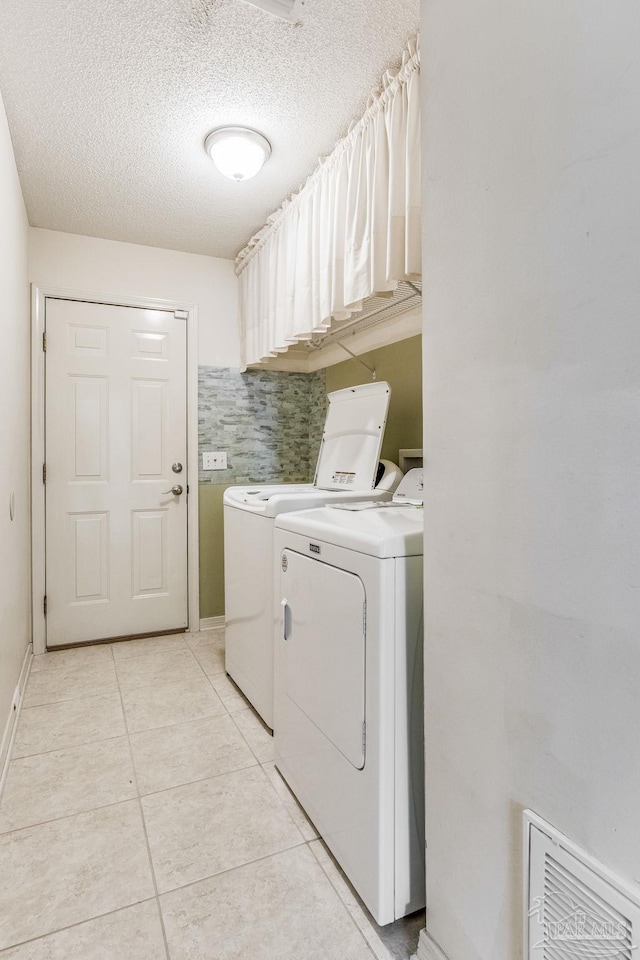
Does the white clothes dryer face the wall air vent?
no

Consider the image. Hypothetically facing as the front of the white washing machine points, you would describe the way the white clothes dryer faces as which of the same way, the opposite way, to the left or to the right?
the same way

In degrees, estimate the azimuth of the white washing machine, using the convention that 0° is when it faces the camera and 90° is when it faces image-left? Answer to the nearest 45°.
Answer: approximately 45°

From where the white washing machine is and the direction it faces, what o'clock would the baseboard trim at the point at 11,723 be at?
The baseboard trim is roughly at 1 o'clock from the white washing machine.

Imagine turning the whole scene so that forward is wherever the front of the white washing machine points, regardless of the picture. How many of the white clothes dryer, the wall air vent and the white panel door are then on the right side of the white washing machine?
1

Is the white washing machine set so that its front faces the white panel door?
no

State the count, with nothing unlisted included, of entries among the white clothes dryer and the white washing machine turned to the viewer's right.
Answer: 0

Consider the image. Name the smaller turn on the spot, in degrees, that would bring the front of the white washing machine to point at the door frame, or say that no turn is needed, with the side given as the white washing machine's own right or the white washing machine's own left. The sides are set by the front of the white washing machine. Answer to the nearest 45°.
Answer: approximately 45° to the white washing machine's own right

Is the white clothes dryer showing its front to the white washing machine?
no

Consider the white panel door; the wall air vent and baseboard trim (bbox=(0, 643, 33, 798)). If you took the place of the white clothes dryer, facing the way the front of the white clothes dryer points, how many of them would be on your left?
1

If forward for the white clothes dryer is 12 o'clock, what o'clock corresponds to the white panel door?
The white panel door is roughly at 3 o'clock from the white clothes dryer.

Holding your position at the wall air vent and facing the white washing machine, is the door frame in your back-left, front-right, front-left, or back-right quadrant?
front-left

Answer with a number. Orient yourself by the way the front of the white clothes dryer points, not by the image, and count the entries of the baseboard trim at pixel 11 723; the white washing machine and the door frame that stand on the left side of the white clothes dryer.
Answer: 0

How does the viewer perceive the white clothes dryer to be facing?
facing the viewer and to the left of the viewer

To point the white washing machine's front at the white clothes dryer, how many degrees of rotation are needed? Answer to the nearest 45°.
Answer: approximately 45° to its left
